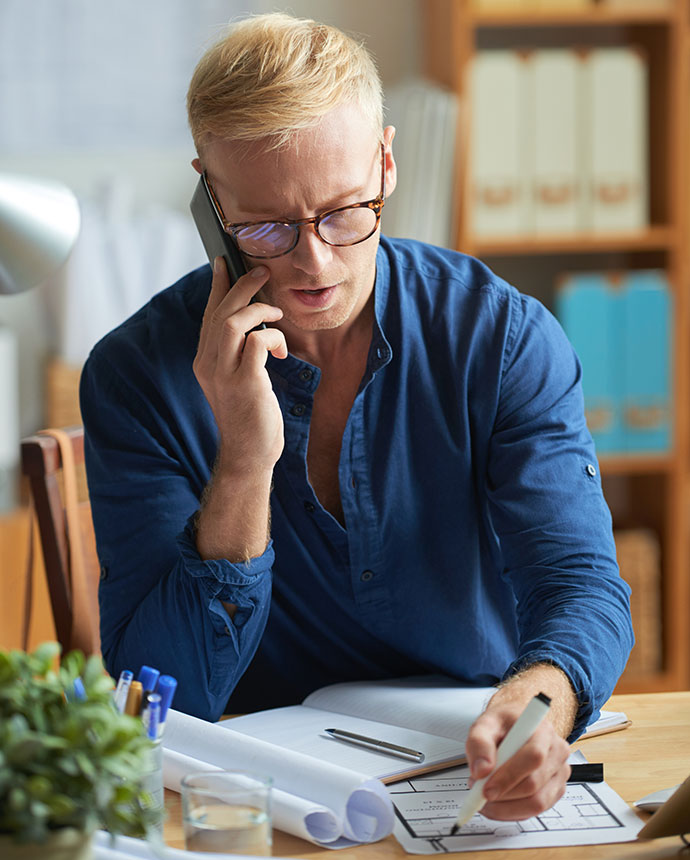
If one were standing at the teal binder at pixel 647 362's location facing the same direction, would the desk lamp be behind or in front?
in front

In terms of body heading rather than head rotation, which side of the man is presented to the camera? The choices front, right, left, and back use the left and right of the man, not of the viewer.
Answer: front

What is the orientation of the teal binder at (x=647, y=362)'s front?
toward the camera

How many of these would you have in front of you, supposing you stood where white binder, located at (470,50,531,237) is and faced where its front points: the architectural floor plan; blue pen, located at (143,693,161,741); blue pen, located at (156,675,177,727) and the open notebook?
4

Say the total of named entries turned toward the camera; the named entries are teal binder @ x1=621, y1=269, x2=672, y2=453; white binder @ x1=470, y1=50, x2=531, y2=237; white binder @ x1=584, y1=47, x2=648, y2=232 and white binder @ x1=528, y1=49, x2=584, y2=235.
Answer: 4

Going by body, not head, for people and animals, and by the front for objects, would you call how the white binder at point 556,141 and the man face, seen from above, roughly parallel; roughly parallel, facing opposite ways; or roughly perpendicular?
roughly parallel

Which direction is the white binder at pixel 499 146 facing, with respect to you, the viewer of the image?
facing the viewer

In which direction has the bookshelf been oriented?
toward the camera

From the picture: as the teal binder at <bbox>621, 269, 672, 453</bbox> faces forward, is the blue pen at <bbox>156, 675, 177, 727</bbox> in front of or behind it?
in front
